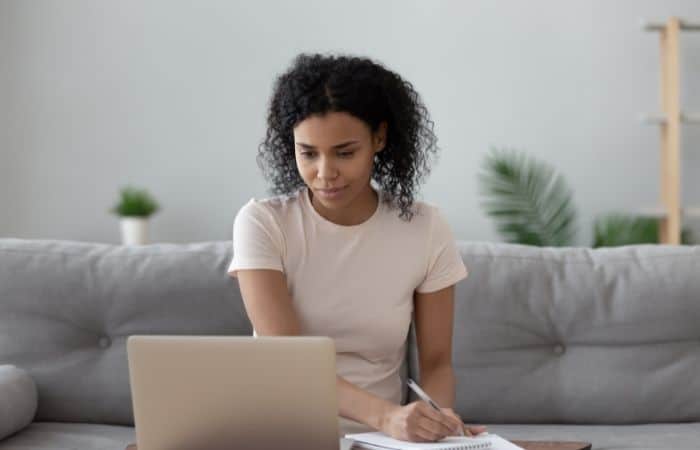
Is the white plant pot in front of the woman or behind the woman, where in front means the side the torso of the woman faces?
behind

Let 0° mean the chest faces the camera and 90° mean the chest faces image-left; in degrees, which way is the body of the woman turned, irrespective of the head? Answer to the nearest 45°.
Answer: approximately 0°

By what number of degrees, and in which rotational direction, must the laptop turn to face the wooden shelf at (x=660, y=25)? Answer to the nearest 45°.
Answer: approximately 45° to its right

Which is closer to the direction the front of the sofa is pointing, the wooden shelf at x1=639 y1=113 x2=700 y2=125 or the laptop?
the laptop

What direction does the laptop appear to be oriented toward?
away from the camera

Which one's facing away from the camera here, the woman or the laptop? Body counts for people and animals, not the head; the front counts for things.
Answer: the laptop

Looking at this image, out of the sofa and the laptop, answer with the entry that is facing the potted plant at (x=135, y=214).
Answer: the laptop

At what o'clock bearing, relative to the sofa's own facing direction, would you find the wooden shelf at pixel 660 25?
The wooden shelf is roughly at 7 o'clock from the sofa.

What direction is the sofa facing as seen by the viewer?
toward the camera

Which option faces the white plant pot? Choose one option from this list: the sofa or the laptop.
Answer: the laptop

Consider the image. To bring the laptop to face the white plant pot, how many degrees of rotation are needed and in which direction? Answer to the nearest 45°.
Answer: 0° — it already faces it

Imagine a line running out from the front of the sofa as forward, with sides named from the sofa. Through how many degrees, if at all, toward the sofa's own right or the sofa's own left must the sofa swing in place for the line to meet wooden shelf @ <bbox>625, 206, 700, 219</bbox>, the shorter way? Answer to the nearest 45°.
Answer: approximately 135° to the sofa's own left

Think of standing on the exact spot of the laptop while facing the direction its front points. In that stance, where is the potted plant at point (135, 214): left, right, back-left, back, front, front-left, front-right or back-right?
front
